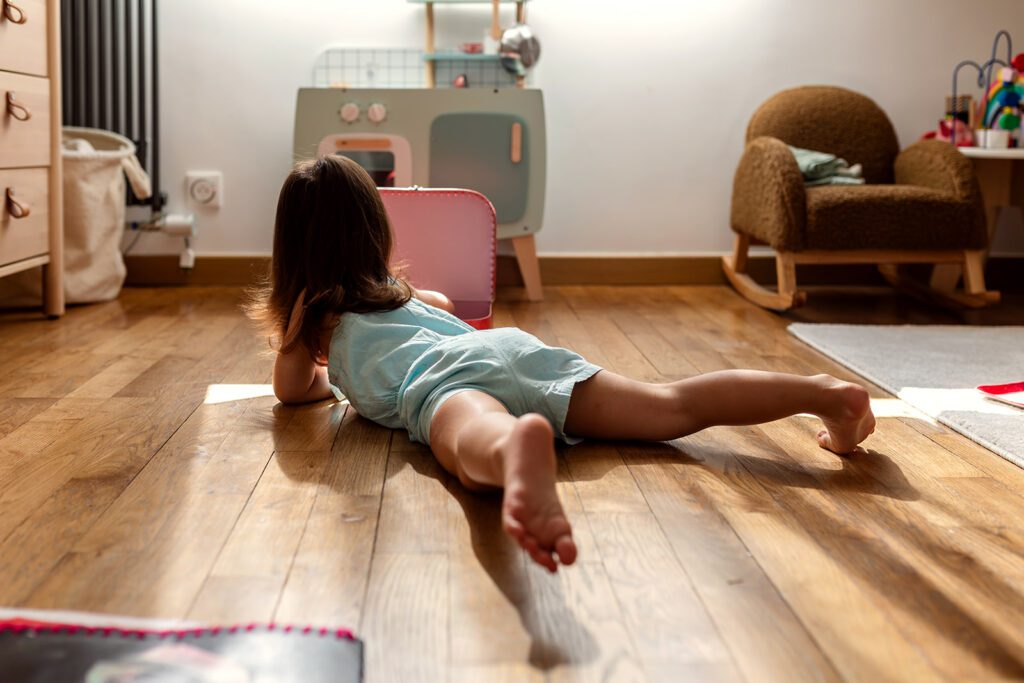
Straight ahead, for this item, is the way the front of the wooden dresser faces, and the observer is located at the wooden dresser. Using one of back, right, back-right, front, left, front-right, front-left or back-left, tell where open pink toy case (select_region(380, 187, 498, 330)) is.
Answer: front

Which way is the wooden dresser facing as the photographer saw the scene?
facing the viewer and to the right of the viewer

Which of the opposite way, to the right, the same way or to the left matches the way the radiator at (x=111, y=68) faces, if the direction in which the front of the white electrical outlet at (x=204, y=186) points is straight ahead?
the same way

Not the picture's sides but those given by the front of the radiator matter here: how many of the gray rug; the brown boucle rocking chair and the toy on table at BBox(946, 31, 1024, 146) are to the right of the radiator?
0

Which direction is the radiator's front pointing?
toward the camera

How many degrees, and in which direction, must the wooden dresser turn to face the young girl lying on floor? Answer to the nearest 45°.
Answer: approximately 45° to its right

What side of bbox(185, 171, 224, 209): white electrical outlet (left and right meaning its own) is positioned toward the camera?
front

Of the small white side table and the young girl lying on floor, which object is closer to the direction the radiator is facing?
the young girl lying on floor

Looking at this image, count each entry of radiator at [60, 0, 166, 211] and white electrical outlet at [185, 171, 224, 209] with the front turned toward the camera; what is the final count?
2
